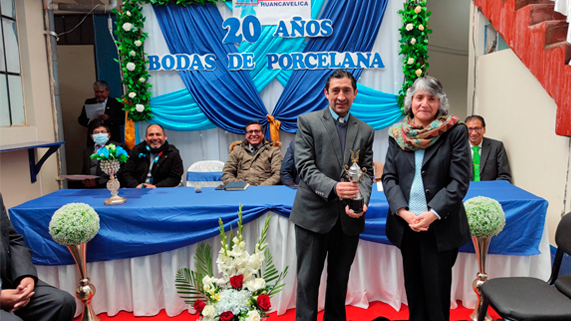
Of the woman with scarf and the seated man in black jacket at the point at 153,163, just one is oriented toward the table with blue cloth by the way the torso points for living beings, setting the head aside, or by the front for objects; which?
the seated man in black jacket

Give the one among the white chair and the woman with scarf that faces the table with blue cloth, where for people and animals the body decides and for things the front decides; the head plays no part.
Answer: the white chair

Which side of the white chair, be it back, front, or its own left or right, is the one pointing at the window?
right

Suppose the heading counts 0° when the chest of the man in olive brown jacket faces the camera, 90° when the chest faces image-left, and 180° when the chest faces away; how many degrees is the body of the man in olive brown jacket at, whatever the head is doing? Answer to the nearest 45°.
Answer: approximately 0°

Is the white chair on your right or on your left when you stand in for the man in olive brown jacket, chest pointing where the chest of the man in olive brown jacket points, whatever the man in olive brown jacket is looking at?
on your right

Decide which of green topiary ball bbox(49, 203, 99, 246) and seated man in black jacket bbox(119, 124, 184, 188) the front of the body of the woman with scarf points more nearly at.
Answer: the green topiary ball
